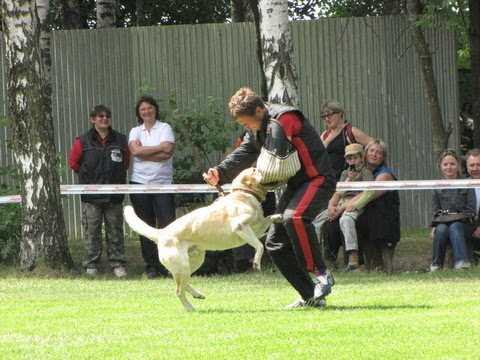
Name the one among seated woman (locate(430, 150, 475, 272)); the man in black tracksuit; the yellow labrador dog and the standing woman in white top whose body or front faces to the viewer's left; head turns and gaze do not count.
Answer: the man in black tracksuit

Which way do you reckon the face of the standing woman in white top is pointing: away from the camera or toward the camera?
toward the camera

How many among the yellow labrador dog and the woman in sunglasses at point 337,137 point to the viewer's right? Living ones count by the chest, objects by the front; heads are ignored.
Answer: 1

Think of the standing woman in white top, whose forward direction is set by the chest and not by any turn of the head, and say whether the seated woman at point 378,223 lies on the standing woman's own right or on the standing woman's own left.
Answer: on the standing woman's own left

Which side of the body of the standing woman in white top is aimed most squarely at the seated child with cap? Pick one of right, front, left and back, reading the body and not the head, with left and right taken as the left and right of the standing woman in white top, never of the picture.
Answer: left

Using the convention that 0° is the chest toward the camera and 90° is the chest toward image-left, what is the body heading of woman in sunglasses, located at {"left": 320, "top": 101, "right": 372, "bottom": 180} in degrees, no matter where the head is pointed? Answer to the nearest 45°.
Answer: approximately 45°

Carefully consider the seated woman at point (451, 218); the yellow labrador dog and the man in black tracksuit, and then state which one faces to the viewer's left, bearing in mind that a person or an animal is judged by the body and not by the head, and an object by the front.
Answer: the man in black tracksuit

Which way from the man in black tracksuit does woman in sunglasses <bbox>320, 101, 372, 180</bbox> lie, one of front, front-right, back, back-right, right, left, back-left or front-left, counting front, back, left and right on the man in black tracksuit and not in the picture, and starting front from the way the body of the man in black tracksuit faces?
right

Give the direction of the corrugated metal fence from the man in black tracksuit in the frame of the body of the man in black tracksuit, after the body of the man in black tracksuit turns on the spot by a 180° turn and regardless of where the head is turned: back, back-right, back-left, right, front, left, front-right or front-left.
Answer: left

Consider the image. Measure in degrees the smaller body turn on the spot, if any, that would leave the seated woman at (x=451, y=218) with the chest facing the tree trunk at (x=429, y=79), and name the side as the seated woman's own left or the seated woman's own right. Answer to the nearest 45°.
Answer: approximately 180°

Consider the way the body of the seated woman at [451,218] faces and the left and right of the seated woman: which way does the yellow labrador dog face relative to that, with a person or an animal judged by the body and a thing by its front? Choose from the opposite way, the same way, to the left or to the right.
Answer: to the left

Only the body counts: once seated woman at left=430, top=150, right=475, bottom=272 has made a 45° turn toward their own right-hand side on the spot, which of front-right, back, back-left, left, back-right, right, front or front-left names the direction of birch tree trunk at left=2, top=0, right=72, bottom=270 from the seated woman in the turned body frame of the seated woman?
front-right

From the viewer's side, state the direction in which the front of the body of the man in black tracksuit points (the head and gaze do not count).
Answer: to the viewer's left

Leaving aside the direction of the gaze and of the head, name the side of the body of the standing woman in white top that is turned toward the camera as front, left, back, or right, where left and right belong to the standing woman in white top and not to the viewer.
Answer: front

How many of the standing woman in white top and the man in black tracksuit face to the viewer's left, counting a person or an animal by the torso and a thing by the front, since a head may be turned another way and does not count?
1

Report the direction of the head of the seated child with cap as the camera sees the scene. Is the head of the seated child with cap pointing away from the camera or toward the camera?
toward the camera
